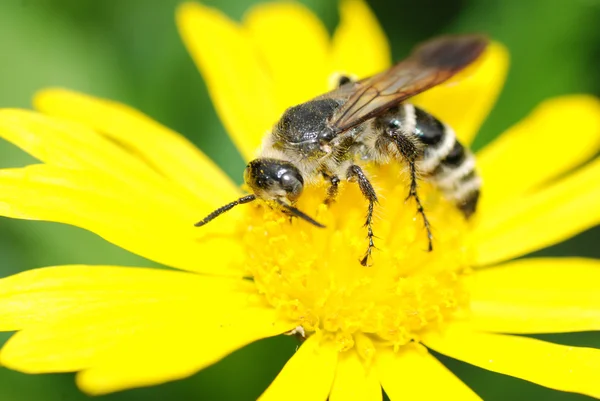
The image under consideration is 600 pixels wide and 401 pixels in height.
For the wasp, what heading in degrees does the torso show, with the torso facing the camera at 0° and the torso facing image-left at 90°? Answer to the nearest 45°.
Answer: approximately 45°
